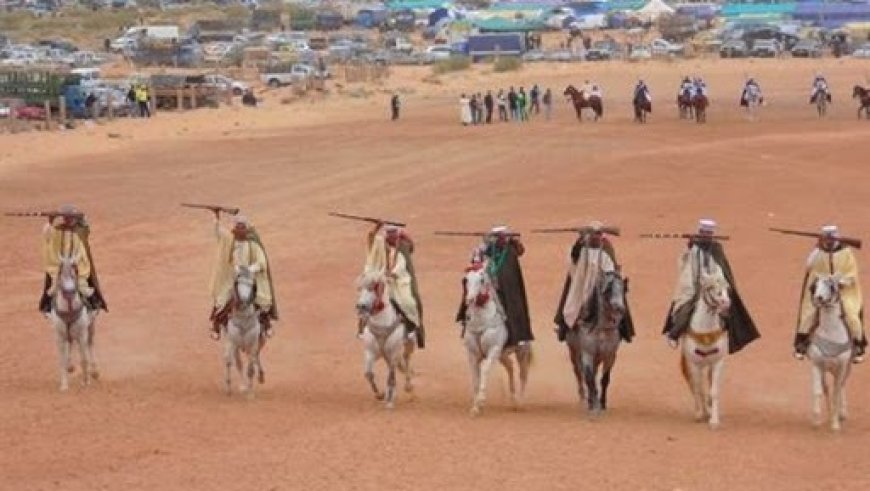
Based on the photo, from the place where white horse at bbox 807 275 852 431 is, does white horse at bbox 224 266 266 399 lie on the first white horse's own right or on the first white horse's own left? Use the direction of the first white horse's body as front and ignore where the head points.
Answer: on the first white horse's own right

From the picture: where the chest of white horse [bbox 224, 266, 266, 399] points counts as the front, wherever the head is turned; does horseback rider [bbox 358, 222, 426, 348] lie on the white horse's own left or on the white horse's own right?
on the white horse's own left

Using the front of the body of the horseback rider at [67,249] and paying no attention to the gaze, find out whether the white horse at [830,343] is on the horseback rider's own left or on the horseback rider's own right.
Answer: on the horseback rider's own left

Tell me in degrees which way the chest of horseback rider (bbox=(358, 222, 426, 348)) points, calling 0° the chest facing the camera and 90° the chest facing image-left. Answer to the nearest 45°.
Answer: approximately 45°

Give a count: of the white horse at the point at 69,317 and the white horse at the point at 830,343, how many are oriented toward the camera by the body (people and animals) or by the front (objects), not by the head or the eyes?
2

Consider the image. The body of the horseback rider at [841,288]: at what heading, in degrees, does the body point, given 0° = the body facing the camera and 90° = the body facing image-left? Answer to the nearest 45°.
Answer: approximately 0°

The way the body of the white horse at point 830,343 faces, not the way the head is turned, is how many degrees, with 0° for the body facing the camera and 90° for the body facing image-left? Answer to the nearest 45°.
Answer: approximately 0°

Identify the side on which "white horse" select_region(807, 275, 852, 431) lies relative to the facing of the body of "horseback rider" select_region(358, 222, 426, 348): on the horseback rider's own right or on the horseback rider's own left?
on the horseback rider's own left

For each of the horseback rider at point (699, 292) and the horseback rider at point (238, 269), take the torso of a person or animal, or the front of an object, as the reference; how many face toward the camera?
2

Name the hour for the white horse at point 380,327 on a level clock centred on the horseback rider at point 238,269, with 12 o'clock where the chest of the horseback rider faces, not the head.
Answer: The white horse is roughly at 10 o'clock from the horseback rider.
